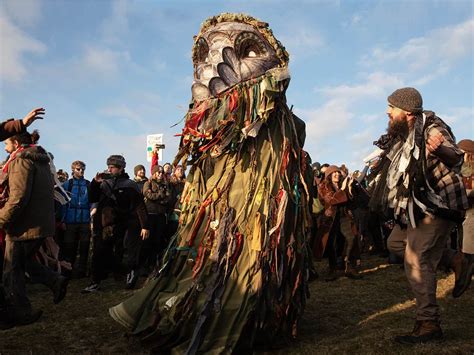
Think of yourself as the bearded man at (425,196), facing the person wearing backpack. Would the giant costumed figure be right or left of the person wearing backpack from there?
left

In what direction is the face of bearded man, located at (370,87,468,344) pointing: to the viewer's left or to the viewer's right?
to the viewer's left

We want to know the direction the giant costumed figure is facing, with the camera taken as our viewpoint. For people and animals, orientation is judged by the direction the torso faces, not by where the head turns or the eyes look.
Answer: facing the viewer and to the left of the viewer

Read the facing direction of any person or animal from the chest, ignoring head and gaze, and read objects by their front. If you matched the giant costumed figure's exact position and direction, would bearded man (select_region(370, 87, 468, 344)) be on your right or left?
on your left

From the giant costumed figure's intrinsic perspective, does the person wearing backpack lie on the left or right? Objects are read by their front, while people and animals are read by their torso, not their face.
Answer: on its right
